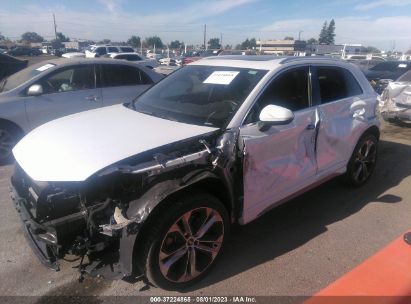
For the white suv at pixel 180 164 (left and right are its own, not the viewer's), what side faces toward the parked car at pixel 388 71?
back

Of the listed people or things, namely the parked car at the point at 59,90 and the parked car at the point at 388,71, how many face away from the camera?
0

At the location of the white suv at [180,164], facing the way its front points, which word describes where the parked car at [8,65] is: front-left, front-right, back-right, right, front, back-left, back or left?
right

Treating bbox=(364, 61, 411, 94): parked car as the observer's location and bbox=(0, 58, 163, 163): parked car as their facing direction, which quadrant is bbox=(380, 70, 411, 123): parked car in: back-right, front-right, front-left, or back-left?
front-left

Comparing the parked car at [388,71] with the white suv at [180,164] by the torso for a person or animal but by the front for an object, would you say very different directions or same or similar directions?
same or similar directions

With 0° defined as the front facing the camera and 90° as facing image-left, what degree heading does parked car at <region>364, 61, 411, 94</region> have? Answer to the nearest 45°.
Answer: approximately 45°

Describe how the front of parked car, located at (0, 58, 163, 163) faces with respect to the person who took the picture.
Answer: facing the viewer and to the left of the viewer

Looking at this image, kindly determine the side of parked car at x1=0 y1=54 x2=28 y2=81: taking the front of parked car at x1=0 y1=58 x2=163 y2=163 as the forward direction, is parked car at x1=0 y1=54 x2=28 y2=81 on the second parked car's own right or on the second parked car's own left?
on the second parked car's own right

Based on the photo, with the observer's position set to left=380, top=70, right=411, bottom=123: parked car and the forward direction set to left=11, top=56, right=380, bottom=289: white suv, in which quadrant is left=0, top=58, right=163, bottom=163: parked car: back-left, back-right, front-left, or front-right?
front-right

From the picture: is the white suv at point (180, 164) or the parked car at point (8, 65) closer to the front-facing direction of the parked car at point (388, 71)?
the parked car

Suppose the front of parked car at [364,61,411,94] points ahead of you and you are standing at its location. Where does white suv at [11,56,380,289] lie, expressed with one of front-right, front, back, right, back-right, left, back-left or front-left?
front-left

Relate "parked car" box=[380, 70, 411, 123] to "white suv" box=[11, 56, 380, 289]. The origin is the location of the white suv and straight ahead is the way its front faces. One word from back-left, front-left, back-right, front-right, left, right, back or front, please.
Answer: back

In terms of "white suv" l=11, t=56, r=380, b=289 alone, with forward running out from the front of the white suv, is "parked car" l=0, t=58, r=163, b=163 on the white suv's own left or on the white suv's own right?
on the white suv's own right

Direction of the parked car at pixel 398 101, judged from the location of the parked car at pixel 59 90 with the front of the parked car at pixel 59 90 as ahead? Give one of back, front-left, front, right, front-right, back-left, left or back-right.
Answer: back-left
